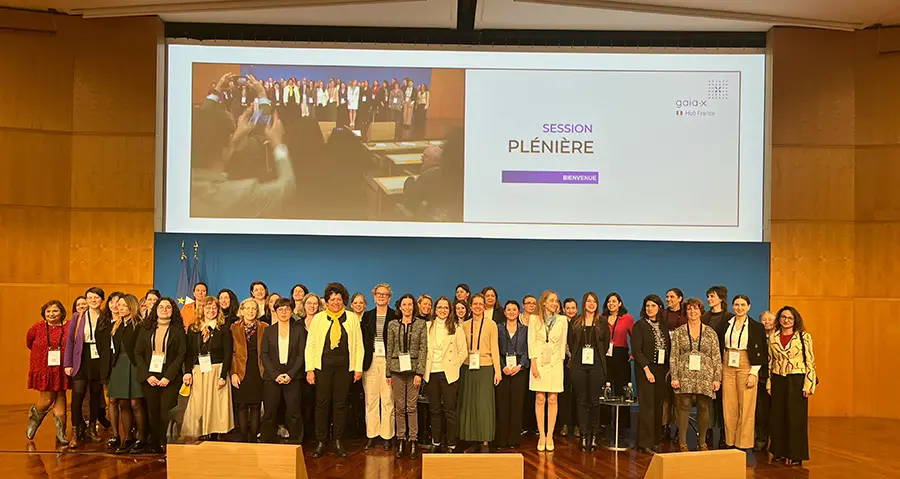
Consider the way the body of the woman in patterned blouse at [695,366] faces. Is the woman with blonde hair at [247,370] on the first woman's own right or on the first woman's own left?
on the first woman's own right

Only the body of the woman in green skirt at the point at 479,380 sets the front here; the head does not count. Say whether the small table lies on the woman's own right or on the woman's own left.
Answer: on the woman's own left

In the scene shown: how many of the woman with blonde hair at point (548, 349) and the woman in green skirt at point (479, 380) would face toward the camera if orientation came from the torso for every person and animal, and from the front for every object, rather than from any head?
2

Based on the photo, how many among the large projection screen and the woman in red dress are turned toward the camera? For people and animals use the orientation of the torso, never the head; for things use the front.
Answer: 2

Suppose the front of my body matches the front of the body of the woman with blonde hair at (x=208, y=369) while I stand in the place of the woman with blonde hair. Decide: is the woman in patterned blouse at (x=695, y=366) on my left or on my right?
on my left
